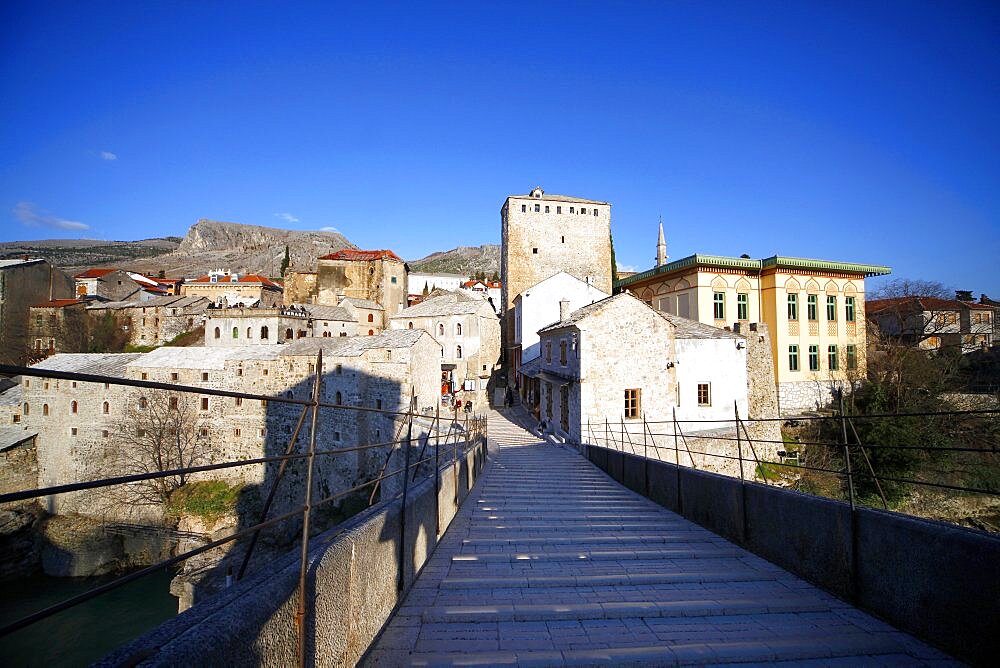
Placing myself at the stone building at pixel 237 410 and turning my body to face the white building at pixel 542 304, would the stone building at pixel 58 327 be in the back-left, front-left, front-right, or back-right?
back-left

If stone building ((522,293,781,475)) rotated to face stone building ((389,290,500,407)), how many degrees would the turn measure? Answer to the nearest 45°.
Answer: approximately 45° to its right

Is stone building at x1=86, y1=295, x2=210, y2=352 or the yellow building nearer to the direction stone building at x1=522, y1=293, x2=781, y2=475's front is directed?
the stone building

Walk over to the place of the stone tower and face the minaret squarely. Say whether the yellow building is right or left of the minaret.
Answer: right

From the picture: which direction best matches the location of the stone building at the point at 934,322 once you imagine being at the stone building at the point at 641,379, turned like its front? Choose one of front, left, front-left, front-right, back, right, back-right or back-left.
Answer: back-right

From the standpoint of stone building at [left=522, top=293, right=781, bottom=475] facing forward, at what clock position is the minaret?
The minaret is roughly at 3 o'clock from the stone building.

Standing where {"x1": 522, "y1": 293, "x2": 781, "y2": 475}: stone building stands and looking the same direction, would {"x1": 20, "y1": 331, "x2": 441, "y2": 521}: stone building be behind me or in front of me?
in front

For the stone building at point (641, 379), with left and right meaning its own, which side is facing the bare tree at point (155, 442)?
front

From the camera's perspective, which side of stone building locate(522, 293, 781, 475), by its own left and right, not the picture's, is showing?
left
